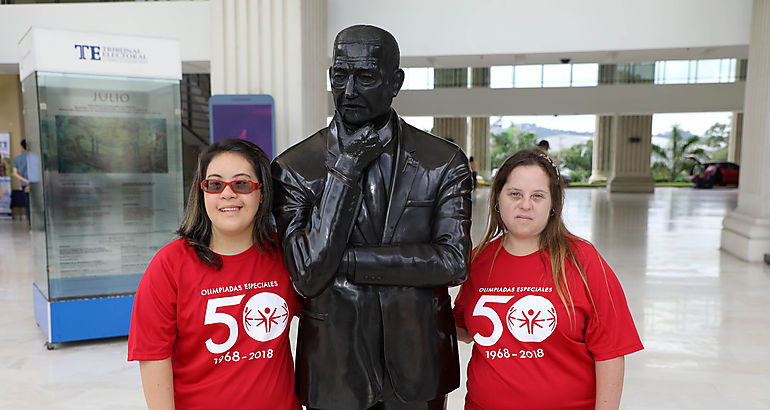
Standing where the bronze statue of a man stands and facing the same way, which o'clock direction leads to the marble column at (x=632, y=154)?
The marble column is roughly at 7 o'clock from the bronze statue of a man.

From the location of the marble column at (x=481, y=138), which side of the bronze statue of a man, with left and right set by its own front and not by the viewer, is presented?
back

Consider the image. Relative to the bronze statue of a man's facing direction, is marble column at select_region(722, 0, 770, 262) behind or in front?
behind

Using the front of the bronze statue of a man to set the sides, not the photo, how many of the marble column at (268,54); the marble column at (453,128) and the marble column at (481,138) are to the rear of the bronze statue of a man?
3

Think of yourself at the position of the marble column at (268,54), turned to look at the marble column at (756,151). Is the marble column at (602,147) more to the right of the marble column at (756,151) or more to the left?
left

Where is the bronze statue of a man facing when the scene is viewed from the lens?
facing the viewer

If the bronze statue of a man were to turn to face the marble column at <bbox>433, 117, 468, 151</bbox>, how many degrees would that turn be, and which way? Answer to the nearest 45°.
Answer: approximately 180°

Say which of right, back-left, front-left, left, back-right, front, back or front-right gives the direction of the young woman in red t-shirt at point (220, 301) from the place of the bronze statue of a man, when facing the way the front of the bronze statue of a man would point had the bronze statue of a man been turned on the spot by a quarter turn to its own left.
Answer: back

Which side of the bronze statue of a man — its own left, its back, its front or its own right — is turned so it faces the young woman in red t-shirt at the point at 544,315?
left

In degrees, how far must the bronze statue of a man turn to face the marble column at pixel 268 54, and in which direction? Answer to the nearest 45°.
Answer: approximately 180°

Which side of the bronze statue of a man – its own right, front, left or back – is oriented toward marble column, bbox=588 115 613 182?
back
